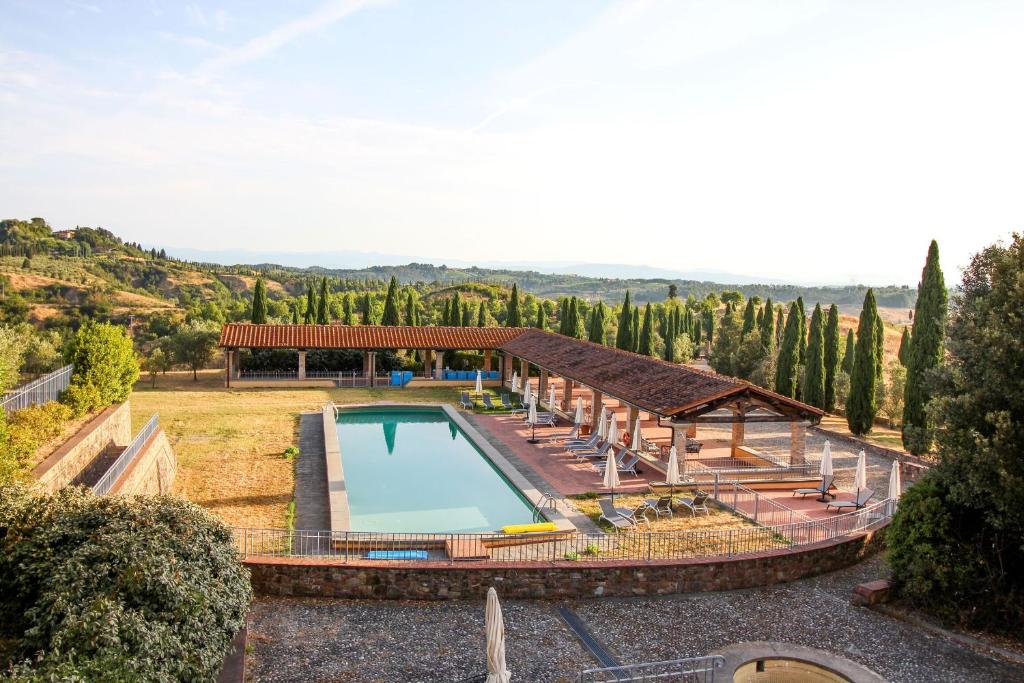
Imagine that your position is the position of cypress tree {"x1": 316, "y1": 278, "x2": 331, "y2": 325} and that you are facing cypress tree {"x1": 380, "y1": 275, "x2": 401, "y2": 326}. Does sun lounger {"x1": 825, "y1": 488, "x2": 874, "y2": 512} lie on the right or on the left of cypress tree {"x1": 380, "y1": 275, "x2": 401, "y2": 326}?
right

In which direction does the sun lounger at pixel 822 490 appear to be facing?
to the viewer's left

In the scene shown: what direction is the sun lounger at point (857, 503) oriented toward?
to the viewer's left

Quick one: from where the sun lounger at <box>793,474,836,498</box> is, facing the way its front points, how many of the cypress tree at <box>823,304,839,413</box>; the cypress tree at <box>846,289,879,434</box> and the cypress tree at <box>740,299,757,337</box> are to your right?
3

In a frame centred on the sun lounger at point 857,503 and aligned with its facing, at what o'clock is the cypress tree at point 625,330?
The cypress tree is roughly at 2 o'clock from the sun lounger.

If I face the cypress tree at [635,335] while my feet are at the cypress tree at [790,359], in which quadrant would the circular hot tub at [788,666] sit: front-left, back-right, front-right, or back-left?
back-left

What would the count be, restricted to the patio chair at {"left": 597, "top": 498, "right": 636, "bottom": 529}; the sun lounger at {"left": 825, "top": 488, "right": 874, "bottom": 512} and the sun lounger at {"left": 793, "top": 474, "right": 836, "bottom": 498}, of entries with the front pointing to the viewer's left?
2

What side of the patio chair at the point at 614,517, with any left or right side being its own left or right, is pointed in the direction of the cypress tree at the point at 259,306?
back

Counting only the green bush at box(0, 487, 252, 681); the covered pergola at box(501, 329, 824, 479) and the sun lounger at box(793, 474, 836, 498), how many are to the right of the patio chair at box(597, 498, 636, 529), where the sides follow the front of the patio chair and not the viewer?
1

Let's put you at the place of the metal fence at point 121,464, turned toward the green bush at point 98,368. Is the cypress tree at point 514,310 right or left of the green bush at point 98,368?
right

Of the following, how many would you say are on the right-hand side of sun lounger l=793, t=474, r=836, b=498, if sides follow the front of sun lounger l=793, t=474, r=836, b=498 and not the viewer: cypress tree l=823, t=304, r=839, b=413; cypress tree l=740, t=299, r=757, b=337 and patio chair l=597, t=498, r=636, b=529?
2

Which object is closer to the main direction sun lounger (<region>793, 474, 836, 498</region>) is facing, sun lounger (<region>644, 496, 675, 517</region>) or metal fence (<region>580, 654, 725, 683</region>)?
the sun lounger
